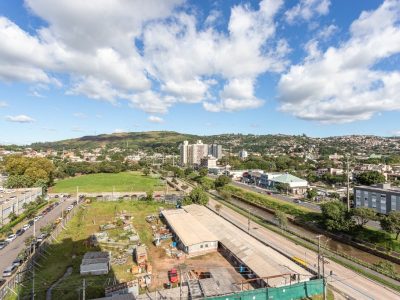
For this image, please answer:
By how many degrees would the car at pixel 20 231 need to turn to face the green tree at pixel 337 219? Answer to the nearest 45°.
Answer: approximately 90° to its left

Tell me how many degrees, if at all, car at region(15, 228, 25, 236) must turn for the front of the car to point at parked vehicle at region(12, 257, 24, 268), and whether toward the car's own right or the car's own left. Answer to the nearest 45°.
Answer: approximately 45° to the car's own left

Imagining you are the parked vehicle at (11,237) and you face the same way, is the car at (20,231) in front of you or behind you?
behind

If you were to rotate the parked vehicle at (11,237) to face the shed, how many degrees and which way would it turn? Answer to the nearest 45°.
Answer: approximately 45° to its left

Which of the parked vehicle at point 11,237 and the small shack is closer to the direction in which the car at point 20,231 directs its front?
the parked vehicle

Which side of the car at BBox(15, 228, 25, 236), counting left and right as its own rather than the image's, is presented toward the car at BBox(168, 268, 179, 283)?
left

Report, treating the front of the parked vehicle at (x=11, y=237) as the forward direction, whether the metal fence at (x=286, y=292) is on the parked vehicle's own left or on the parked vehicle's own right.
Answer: on the parked vehicle's own left

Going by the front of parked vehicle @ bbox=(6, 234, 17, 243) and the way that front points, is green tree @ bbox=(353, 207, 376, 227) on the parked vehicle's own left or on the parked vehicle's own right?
on the parked vehicle's own left

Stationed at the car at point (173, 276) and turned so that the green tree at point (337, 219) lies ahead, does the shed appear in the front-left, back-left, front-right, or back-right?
back-left

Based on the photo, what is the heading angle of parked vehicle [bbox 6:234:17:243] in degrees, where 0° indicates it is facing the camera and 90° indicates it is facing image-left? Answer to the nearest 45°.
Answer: approximately 45°
